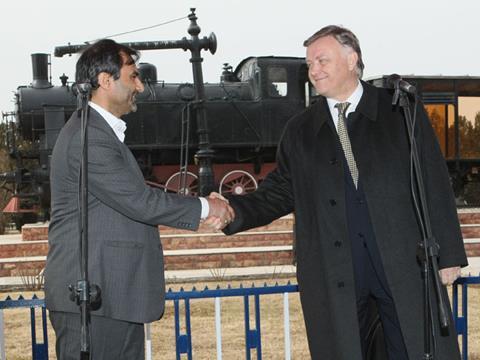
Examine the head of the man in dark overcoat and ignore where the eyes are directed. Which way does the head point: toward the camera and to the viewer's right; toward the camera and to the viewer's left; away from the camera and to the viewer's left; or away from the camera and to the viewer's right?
toward the camera and to the viewer's left

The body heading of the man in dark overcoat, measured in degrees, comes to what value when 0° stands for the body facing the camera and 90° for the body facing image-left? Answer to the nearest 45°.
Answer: approximately 0°

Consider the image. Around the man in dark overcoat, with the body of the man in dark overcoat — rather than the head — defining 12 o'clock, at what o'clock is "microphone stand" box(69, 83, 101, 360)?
The microphone stand is roughly at 2 o'clock from the man in dark overcoat.

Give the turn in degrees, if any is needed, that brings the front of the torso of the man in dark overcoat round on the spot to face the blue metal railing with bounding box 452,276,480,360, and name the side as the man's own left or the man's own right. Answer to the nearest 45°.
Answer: approximately 135° to the man's own left

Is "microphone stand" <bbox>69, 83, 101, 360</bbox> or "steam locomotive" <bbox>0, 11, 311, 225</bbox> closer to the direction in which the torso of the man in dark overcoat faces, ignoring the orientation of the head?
the microphone stand

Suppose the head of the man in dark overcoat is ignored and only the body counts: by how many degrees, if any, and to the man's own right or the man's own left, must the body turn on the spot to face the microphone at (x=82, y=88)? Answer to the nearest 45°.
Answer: approximately 45° to the man's own right

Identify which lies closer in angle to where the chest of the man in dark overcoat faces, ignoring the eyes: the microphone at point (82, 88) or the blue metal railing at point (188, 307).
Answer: the microphone
